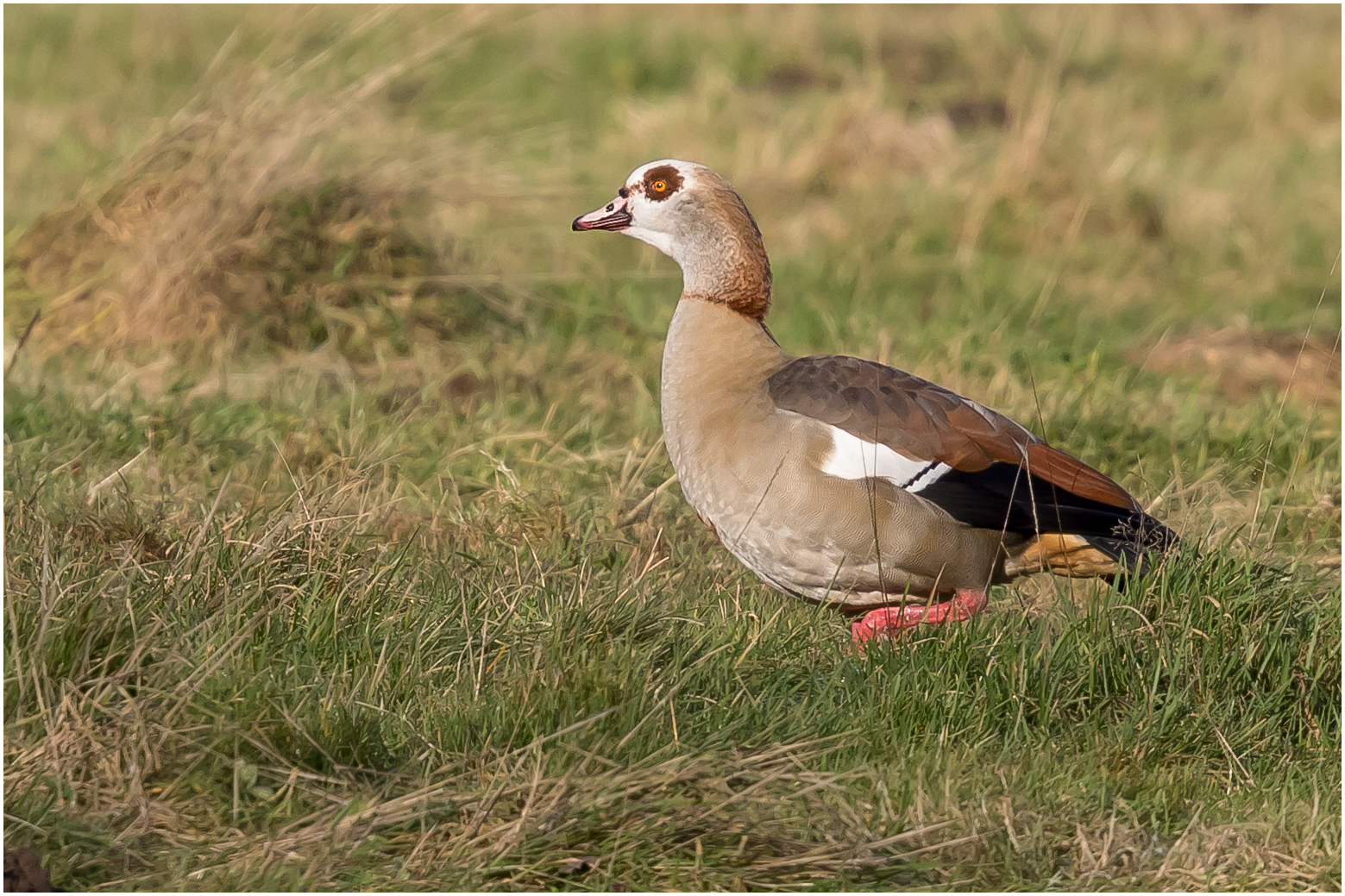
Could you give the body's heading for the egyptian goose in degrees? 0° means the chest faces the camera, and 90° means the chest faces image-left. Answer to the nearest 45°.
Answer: approximately 90°
